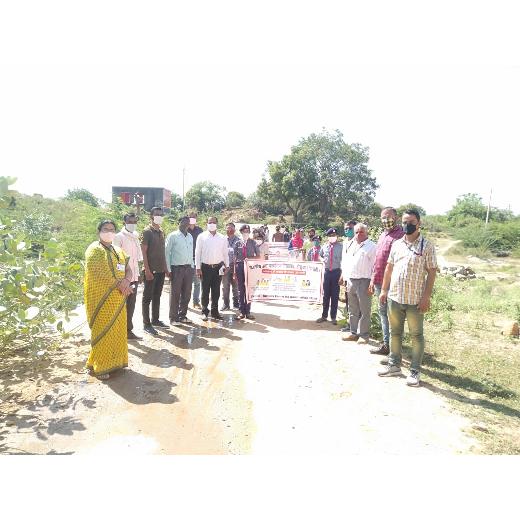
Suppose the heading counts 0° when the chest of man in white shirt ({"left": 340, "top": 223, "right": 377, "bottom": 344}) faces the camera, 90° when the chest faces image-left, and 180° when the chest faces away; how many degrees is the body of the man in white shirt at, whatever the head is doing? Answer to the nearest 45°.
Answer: approximately 45°

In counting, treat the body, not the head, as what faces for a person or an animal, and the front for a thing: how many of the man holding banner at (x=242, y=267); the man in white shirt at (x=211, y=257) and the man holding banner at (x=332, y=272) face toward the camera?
3

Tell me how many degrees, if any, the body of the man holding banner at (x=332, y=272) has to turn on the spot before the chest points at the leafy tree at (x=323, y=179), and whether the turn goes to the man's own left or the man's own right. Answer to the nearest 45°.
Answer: approximately 180°

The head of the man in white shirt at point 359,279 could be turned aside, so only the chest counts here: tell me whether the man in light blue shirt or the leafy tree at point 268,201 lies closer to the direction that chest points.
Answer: the man in light blue shirt

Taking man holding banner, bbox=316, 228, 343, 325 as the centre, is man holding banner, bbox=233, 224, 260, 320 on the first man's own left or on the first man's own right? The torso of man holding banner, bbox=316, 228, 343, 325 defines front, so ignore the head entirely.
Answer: on the first man's own right

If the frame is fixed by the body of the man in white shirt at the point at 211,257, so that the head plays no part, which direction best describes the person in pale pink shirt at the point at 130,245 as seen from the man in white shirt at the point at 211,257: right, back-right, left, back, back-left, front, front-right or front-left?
front-right

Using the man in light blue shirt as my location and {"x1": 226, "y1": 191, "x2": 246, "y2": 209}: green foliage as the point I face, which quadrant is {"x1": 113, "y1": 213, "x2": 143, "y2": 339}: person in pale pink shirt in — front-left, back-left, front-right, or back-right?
back-left

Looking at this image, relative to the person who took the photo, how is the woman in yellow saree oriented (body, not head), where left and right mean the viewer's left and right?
facing the viewer and to the right of the viewer

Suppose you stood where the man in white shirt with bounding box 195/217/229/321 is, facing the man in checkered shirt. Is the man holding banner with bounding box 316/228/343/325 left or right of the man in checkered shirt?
left

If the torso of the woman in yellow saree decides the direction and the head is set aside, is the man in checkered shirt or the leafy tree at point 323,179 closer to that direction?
the man in checkered shirt

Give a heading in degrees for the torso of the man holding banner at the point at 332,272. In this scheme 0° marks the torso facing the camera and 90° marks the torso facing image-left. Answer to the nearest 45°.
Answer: approximately 0°
